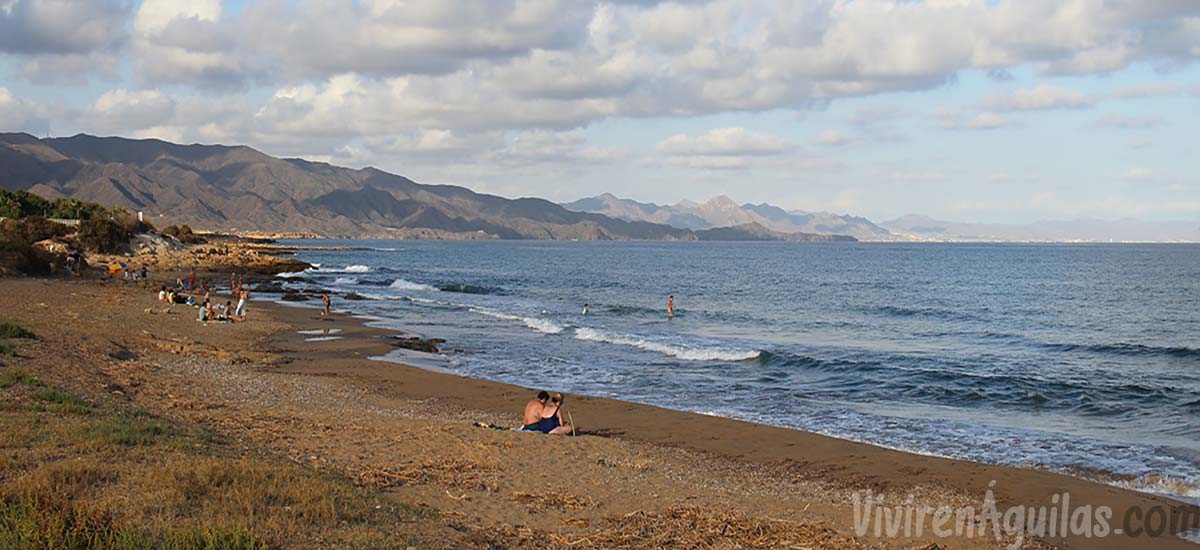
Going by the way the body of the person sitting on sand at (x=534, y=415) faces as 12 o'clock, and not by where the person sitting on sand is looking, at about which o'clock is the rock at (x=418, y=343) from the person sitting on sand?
The rock is roughly at 10 o'clock from the person sitting on sand.

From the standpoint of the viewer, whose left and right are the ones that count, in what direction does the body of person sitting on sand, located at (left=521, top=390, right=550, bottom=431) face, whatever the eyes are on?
facing away from the viewer and to the right of the viewer

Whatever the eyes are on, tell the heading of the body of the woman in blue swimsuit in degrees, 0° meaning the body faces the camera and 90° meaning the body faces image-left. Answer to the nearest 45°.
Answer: approximately 225°
